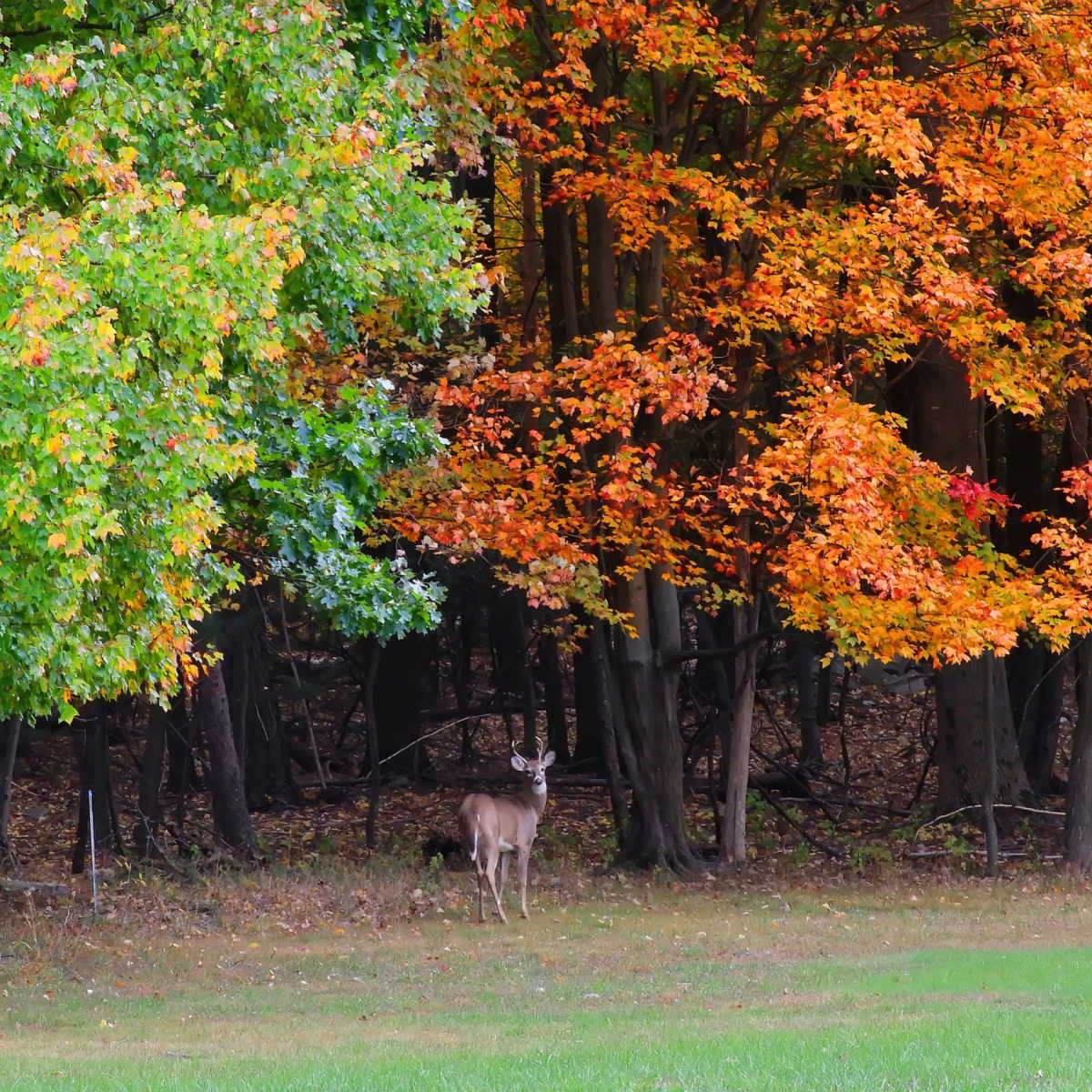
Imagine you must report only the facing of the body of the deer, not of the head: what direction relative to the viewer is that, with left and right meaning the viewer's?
facing away from the viewer and to the right of the viewer

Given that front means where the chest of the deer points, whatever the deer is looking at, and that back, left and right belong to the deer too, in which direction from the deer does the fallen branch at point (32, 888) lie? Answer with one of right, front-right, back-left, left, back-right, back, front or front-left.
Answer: back-left

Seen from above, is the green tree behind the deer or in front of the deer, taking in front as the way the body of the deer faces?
behind
